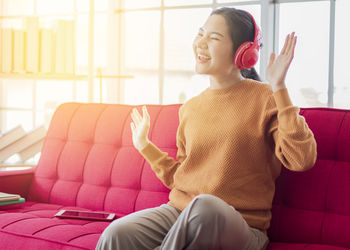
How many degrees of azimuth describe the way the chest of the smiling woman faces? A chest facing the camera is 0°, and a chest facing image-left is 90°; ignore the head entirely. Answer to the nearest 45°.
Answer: approximately 45°

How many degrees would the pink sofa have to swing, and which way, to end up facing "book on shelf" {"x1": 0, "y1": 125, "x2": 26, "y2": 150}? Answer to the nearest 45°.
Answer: approximately 90° to its right

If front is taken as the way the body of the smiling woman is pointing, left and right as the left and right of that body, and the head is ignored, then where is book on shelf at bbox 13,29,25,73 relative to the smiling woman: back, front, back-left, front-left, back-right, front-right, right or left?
right

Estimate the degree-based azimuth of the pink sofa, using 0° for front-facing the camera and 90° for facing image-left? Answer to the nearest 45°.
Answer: approximately 45°

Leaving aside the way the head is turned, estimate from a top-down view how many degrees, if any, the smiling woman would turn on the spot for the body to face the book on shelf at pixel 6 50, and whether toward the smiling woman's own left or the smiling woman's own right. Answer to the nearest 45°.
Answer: approximately 90° to the smiling woman's own right

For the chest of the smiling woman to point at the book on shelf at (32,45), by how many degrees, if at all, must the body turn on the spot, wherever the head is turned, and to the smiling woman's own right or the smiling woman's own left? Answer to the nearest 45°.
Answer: approximately 90° to the smiling woman's own right

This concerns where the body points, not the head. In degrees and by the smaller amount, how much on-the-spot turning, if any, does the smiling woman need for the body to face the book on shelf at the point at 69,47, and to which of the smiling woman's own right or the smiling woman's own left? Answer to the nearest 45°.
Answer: approximately 90° to the smiling woman's own right

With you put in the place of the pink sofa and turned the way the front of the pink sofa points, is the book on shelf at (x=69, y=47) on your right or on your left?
on your right

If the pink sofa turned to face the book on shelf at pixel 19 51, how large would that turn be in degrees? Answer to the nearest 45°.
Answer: approximately 90° to its right

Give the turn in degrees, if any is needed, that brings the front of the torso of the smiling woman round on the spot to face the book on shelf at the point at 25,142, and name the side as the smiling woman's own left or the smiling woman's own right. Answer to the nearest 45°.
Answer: approximately 90° to the smiling woman's own right

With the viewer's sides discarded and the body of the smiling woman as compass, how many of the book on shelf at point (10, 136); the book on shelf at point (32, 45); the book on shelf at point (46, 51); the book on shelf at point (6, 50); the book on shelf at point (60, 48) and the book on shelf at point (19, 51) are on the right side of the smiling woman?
6

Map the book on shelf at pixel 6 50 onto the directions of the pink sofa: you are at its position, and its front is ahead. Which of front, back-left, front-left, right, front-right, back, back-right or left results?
right
